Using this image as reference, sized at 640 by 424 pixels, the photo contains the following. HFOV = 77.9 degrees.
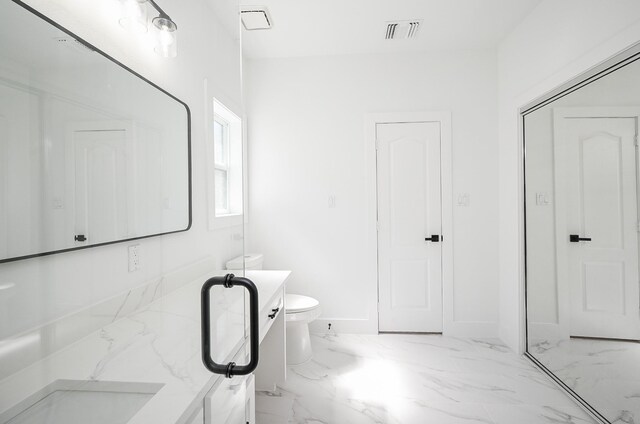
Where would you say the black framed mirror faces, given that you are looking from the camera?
facing the viewer and to the right of the viewer

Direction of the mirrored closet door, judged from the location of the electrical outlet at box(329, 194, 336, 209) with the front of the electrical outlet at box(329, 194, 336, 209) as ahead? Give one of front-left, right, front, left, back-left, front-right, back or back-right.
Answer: front-left

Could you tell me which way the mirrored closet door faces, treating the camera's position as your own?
facing the viewer and to the left of the viewer

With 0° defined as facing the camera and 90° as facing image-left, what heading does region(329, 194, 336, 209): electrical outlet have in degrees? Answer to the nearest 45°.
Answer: approximately 0°

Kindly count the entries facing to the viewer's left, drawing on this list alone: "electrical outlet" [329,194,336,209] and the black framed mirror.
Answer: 0

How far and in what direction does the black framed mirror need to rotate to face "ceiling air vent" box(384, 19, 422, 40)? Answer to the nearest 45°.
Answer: approximately 90° to its left

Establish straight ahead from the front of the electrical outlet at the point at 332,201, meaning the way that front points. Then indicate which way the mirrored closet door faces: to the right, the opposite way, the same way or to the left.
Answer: to the right

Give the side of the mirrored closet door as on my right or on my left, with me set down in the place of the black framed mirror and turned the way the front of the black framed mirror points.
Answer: on my left

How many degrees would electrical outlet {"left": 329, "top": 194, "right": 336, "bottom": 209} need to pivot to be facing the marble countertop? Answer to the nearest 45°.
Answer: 0° — it already faces it

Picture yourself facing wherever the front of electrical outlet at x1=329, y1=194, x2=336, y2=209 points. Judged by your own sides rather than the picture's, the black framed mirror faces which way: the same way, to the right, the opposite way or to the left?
to the left

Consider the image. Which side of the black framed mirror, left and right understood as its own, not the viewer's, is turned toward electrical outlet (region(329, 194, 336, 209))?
left
